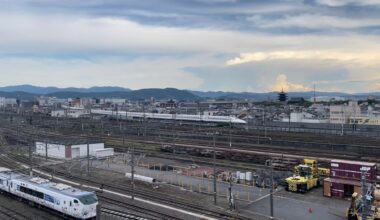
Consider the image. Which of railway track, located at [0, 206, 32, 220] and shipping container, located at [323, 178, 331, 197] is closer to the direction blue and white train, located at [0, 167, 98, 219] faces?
the shipping container

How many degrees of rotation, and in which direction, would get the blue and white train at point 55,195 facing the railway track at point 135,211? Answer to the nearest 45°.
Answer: approximately 45° to its left

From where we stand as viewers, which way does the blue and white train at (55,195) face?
facing the viewer and to the right of the viewer

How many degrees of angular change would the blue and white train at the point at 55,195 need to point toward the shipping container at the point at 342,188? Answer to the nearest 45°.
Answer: approximately 45° to its left

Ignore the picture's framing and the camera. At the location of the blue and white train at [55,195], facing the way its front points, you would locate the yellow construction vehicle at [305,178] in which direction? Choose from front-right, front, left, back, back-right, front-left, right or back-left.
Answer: front-left

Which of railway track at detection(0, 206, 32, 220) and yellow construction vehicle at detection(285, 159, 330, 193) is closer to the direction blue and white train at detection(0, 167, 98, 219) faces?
the yellow construction vehicle

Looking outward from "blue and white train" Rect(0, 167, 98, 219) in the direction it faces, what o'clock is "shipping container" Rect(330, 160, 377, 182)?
The shipping container is roughly at 11 o'clock from the blue and white train.
